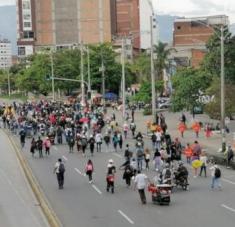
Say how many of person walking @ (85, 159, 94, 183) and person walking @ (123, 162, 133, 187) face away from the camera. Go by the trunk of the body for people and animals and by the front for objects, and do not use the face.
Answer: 2

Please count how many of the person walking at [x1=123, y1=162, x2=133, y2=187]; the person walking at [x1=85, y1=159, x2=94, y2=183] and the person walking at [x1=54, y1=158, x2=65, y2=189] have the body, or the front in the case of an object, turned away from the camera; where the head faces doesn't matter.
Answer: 3

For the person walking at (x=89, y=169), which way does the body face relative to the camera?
away from the camera

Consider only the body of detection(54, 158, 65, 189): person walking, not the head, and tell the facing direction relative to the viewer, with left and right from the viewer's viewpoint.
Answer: facing away from the viewer
